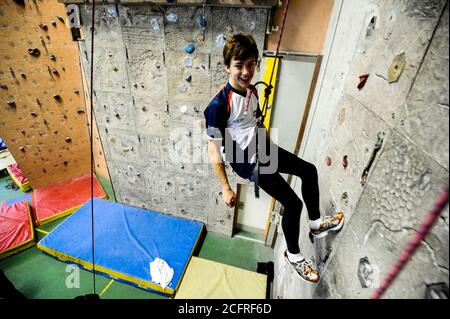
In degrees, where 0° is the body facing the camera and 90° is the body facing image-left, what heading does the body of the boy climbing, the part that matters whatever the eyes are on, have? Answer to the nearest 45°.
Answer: approximately 315°

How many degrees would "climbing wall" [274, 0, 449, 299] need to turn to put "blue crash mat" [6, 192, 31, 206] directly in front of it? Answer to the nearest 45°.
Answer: approximately 45° to its right

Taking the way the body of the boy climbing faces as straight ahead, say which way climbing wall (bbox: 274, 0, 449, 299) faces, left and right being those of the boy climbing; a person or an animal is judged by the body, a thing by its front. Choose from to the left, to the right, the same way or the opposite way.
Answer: to the right

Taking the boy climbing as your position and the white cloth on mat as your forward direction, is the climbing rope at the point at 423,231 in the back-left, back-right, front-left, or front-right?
back-left

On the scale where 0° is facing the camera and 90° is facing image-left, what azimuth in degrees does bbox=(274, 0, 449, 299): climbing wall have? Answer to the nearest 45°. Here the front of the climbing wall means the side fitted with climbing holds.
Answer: approximately 45°

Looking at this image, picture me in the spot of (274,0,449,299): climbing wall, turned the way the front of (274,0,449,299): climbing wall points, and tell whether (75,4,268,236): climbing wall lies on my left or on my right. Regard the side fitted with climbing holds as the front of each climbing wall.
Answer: on my right

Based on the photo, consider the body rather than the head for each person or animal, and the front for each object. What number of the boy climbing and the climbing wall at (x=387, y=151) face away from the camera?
0
